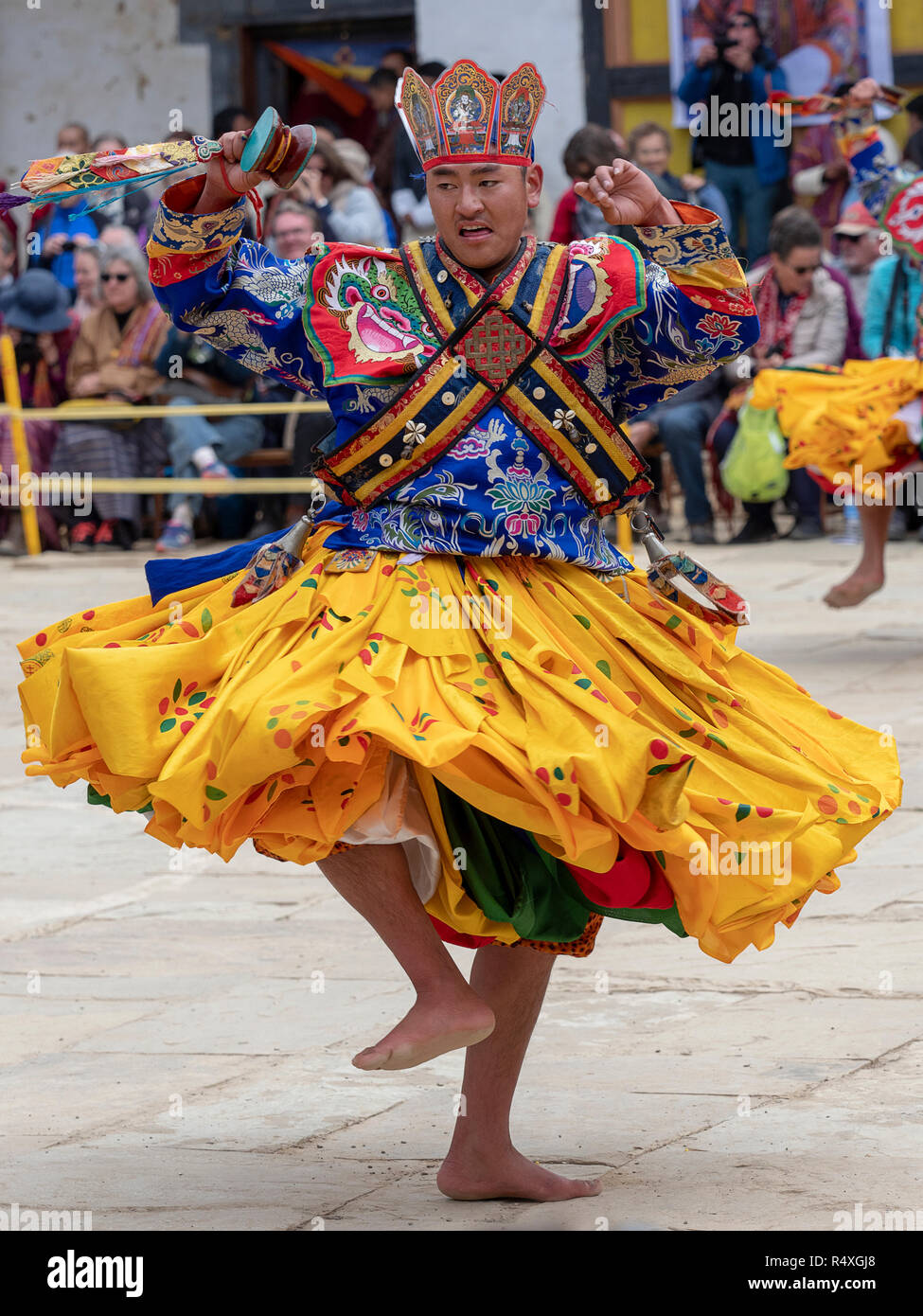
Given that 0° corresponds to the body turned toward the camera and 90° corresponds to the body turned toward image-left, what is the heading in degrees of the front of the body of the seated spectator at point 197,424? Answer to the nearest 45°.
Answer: approximately 0°

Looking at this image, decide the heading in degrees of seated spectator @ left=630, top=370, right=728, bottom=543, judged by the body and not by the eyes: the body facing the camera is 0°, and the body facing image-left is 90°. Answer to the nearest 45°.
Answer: approximately 45°

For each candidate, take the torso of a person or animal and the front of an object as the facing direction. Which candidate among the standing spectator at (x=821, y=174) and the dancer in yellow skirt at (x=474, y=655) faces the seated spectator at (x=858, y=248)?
the standing spectator at (x=821, y=174)

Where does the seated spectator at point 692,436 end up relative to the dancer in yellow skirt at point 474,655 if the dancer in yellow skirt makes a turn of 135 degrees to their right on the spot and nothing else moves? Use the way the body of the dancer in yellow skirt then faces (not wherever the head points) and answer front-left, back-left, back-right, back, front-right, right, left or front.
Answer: front-right

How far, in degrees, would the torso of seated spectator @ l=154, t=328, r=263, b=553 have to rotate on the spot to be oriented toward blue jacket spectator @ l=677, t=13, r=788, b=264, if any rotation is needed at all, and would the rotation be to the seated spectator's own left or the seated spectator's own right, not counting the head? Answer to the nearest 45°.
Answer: approximately 90° to the seated spectator's own left
